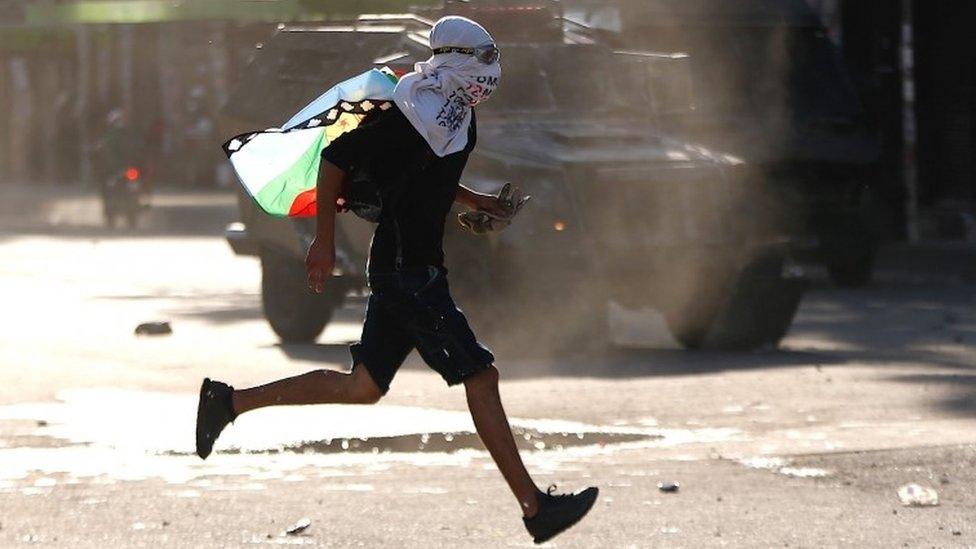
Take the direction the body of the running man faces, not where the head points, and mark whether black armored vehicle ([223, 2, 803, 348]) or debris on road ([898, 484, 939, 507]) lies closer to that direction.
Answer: the debris on road

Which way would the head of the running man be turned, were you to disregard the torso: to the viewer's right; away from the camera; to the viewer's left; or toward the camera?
to the viewer's right

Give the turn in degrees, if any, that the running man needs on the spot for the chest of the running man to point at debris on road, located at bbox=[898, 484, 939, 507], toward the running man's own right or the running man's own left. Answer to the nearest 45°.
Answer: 0° — they already face it

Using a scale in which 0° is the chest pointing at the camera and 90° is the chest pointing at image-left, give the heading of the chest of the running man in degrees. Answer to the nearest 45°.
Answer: approximately 270°
